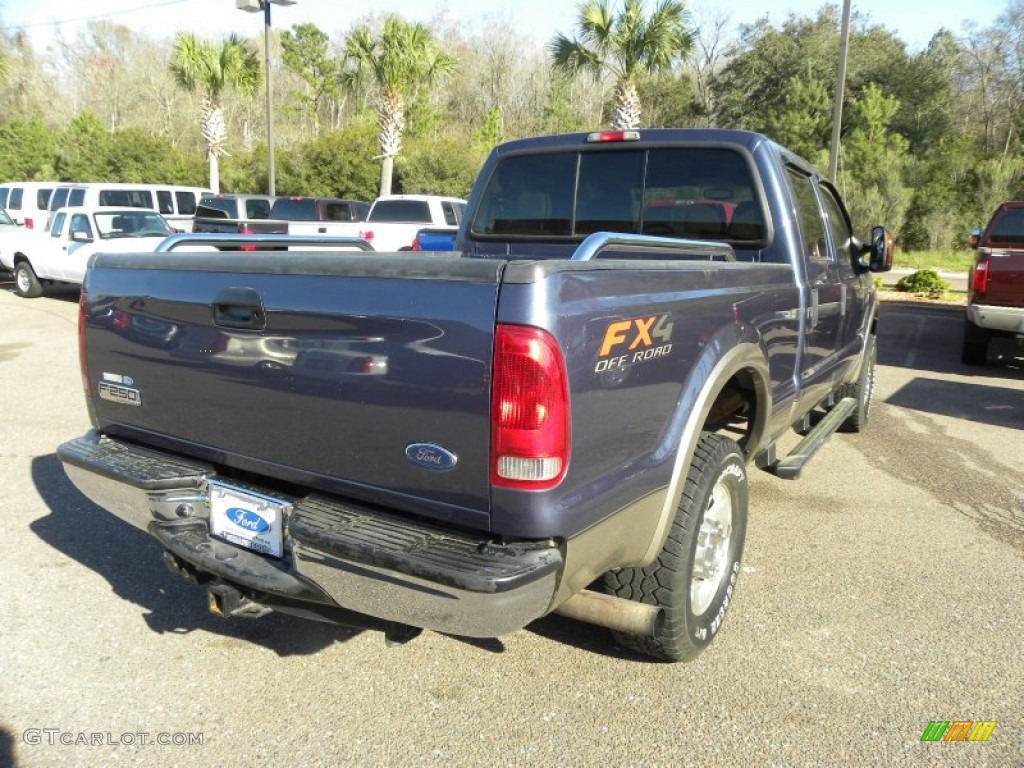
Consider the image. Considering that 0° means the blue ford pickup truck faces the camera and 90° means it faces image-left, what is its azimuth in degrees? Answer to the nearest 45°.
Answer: approximately 225°

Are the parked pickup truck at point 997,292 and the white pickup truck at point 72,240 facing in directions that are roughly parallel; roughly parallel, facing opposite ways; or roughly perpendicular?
roughly perpendicular

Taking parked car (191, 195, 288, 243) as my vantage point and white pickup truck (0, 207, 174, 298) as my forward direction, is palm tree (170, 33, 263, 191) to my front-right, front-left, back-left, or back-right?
back-right

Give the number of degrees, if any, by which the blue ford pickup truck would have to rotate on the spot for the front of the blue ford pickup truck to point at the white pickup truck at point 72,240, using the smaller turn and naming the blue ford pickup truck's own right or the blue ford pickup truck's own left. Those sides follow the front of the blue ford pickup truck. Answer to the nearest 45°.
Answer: approximately 90° to the blue ford pickup truck's own left

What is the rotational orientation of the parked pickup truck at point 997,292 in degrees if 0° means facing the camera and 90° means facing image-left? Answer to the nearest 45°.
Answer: approximately 180°

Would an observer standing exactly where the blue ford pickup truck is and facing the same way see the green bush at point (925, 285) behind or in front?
in front

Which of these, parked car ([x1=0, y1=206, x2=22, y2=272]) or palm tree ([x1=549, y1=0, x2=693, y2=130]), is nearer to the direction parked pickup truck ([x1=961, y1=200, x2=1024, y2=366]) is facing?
the palm tree

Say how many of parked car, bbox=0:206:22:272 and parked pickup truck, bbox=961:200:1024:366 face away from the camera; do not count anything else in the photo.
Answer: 1

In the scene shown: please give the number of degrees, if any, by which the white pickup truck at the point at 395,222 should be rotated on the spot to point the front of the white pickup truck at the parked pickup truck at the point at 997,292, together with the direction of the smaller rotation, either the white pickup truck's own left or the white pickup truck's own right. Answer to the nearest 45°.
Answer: approximately 90° to the white pickup truck's own right
